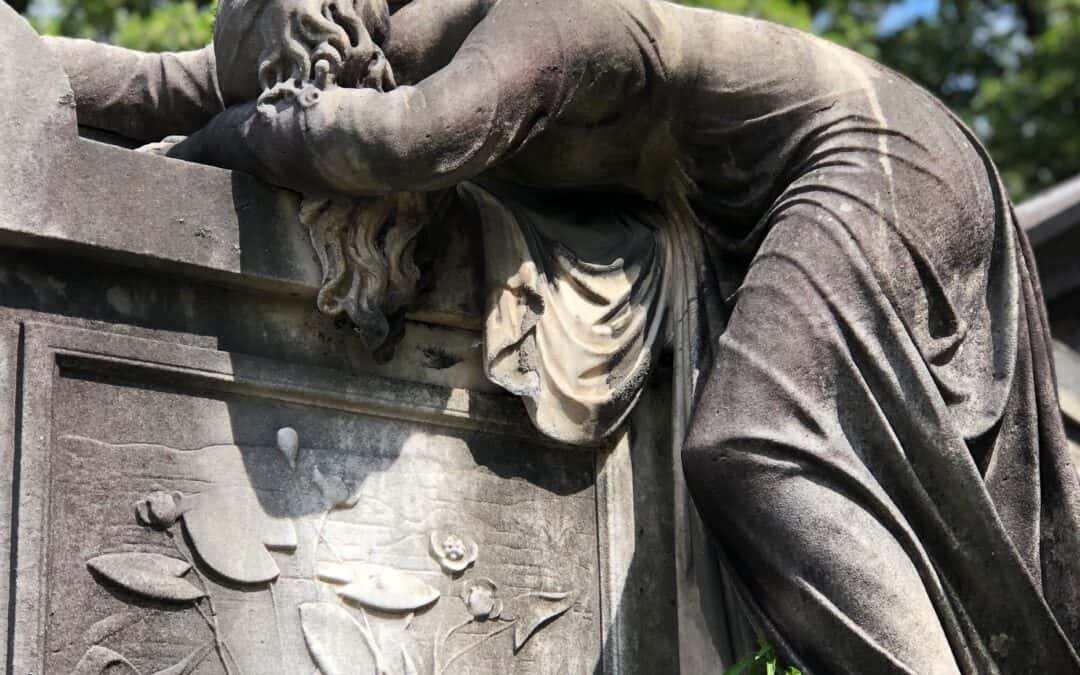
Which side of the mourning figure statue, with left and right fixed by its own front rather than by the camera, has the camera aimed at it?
left
